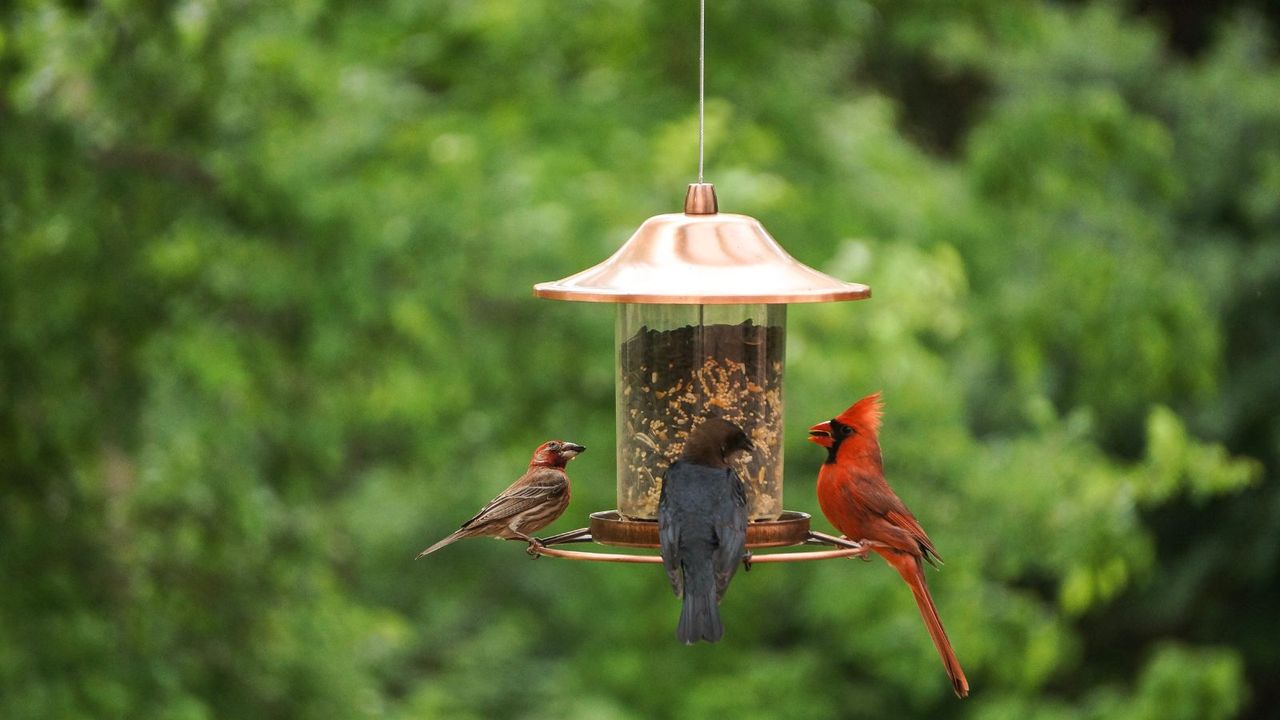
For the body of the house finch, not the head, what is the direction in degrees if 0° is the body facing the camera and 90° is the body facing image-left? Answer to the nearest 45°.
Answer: approximately 270°

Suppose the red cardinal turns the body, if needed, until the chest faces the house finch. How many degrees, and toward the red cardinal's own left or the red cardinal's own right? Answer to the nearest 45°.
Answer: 0° — it already faces it

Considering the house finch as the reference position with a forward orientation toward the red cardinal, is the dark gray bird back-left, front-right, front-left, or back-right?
front-right

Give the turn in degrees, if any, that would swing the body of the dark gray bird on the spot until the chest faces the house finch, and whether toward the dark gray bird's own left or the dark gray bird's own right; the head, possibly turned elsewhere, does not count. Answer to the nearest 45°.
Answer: approximately 45° to the dark gray bird's own left

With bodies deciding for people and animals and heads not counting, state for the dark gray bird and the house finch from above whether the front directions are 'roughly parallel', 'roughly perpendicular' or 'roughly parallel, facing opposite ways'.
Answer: roughly perpendicular

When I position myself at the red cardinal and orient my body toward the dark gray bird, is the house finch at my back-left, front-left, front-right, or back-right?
front-right

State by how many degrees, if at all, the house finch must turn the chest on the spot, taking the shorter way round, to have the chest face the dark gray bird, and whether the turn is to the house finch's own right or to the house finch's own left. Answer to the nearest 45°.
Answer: approximately 45° to the house finch's own right

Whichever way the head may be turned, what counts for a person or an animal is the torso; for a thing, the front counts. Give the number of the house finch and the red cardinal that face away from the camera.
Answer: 0

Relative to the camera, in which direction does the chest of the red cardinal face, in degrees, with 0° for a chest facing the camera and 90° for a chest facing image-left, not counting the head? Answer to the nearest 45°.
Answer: approximately 90°

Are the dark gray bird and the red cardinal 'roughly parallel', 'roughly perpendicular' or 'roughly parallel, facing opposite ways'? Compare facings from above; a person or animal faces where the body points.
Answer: roughly perpendicular

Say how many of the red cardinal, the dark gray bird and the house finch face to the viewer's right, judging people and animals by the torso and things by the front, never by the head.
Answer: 1

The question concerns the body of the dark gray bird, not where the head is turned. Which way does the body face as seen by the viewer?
away from the camera

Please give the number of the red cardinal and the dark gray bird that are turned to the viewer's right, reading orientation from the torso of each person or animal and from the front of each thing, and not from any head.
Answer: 0
